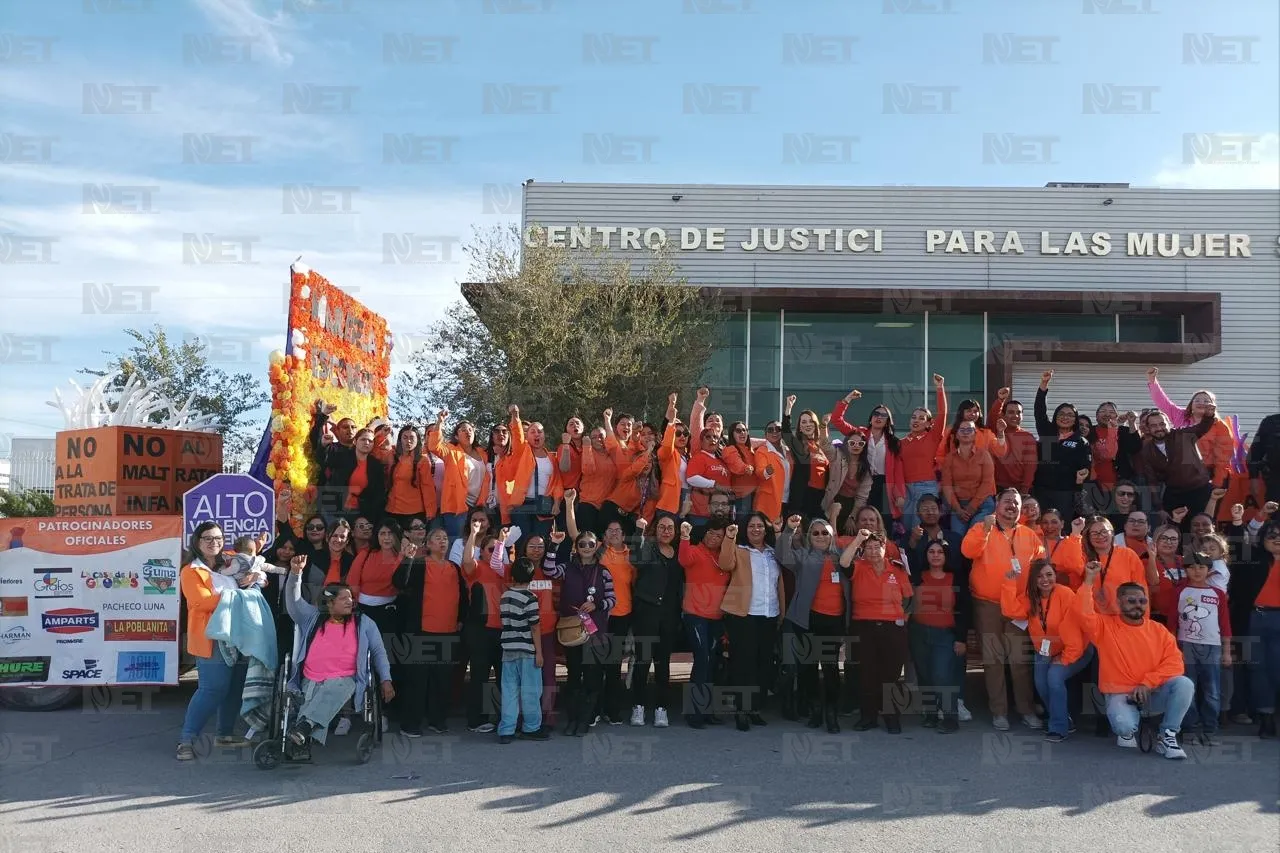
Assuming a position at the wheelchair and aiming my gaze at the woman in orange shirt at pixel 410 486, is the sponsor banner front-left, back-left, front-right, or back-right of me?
front-left

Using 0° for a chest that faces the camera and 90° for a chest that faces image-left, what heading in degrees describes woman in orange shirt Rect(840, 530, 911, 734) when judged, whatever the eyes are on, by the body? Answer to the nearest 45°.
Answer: approximately 0°

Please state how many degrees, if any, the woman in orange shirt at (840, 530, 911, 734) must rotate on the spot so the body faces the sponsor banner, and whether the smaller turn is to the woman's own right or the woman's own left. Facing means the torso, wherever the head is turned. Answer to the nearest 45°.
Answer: approximately 90° to the woman's own right

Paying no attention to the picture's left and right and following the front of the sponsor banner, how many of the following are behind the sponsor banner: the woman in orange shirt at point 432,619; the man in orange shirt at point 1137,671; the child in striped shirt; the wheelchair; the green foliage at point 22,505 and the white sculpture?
2

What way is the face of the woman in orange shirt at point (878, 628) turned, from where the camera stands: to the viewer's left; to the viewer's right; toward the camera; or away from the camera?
toward the camera

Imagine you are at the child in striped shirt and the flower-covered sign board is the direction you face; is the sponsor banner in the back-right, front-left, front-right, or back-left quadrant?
front-left

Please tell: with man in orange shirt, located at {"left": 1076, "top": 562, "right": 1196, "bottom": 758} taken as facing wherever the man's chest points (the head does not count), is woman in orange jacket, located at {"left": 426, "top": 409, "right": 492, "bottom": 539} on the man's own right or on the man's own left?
on the man's own right

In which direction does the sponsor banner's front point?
toward the camera

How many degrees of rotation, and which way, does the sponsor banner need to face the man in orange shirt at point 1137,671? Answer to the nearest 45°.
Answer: approximately 45° to its left

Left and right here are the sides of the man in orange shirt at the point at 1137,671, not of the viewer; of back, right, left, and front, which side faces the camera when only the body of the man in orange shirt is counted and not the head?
front

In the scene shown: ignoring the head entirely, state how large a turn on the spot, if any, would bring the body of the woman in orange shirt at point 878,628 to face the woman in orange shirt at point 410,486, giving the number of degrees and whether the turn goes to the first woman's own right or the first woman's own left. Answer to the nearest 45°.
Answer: approximately 90° to the first woman's own right

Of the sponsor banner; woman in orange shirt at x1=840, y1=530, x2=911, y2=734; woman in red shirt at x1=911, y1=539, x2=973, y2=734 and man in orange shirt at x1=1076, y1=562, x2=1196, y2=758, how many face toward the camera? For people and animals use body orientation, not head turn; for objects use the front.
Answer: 4

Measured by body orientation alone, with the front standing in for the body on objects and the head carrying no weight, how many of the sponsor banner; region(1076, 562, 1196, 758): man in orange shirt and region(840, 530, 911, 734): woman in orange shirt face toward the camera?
3

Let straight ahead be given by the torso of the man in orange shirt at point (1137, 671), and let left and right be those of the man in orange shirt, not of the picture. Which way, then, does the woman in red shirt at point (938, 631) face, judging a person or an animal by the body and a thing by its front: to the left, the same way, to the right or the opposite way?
the same way

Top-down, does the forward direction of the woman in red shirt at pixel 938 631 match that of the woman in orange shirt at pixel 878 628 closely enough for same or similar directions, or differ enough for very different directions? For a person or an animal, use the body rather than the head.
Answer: same or similar directions

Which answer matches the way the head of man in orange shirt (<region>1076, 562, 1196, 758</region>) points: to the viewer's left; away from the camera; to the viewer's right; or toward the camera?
toward the camera
